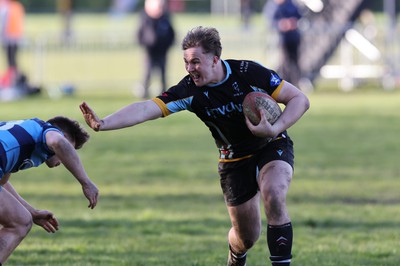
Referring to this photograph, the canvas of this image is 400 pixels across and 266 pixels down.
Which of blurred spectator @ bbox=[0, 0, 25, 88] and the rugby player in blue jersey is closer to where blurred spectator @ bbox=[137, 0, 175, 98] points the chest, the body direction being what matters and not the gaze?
the rugby player in blue jersey

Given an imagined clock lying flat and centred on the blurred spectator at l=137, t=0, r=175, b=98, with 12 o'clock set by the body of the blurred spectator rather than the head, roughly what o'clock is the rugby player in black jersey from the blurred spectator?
The rugby player in black jersey is roughly at 12 o'clock from the blurred spectator.

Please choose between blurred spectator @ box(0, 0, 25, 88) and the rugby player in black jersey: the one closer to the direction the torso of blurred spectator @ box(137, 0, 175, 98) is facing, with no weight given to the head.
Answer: the rugby player in black jersey

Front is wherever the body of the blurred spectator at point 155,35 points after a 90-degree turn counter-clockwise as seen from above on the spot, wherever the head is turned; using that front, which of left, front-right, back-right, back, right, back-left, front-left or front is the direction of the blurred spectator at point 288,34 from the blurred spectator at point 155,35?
front

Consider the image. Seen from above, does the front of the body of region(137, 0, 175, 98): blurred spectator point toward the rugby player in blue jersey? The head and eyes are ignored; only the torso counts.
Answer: yes

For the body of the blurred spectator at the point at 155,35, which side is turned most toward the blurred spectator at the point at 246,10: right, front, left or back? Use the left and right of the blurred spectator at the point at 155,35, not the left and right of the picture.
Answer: back

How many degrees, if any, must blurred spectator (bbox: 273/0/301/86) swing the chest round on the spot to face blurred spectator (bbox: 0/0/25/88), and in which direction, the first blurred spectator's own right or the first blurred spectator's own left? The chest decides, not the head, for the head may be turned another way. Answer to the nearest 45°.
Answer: approximately 45° to the first blurred spectator's own right

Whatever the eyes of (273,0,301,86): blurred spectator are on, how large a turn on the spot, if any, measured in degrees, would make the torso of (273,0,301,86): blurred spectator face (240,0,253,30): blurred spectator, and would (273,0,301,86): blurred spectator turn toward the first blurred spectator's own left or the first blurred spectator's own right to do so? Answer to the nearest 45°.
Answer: approximately 135° to the first blurred spectator's own right

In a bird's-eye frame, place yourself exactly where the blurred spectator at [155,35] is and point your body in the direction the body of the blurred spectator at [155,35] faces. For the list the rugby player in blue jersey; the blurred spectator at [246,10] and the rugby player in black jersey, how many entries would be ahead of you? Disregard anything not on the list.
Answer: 2

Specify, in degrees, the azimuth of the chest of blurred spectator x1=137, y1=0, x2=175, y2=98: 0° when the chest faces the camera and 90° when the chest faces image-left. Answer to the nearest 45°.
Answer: approximately 0°

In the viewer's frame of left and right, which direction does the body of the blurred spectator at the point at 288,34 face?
facing the viewer and to the left of the viewer
